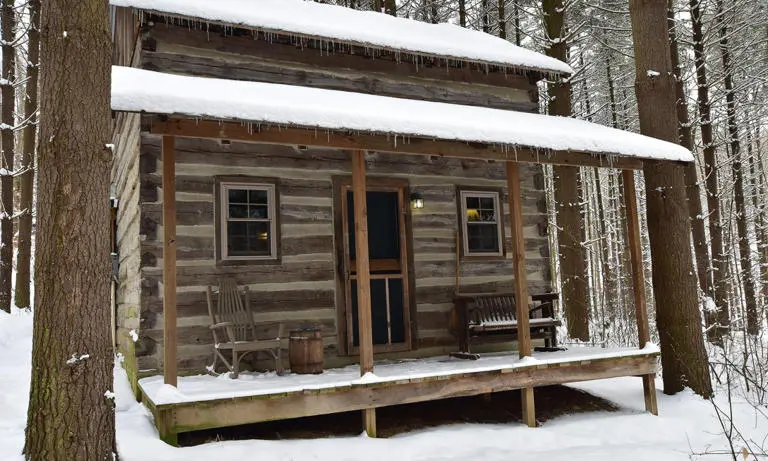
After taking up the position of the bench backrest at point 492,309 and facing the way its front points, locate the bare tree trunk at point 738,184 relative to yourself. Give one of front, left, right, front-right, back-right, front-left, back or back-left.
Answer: left

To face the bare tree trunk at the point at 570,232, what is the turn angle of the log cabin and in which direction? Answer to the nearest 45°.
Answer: approximately 90° to its left

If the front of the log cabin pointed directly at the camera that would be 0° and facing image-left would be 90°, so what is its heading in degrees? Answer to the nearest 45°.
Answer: approximately 315°

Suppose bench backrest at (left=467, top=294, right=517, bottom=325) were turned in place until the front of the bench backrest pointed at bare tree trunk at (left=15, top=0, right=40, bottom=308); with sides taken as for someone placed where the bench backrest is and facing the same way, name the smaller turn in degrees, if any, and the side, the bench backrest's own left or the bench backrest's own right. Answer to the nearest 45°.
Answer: approximately 135° to the bench backrest's own right

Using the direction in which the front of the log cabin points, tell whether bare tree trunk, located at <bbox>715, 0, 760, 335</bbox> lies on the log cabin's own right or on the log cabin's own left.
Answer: on the log cabin's own left

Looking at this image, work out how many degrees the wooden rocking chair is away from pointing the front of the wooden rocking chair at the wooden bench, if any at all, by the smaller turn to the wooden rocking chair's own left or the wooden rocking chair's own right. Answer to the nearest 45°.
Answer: approximately 45° to the wooden rocking chair's own left

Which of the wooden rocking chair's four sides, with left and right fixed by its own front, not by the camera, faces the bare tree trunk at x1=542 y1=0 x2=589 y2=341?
left

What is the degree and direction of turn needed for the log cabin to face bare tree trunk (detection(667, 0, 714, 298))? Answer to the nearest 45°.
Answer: approximately 90° to its left

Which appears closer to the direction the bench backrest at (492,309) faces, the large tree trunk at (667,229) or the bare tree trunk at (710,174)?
the large tree trunk

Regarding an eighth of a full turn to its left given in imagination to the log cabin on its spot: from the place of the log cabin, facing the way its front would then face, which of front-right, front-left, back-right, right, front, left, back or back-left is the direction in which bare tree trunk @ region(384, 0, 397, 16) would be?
left

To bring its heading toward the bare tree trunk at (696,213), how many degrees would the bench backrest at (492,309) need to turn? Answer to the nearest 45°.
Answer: approximately 90° to its left
